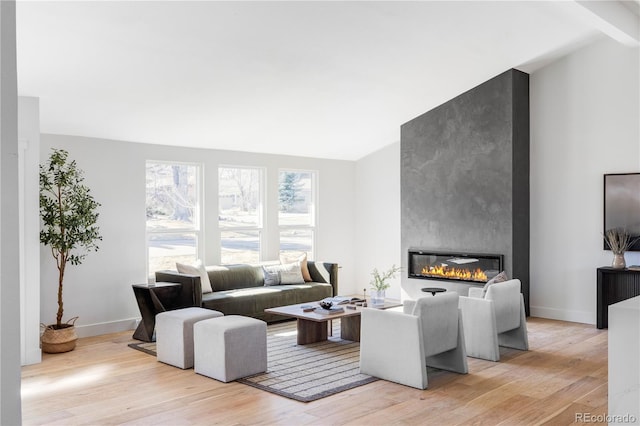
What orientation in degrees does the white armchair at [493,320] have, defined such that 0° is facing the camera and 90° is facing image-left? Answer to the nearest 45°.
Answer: approximately 135°

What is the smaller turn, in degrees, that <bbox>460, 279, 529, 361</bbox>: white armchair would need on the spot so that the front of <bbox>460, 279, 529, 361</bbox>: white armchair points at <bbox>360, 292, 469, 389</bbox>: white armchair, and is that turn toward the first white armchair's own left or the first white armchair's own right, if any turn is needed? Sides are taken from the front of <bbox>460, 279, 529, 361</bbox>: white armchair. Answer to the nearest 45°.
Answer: approximately 90° to the first white armchair's own left

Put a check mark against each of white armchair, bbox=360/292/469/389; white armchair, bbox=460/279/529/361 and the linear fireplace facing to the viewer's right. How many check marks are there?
0

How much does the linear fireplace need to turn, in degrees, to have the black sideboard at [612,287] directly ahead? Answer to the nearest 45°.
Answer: approximately 135° to its left

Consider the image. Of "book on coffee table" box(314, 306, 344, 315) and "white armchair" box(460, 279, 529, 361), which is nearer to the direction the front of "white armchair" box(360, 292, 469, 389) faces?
the book on coffee table

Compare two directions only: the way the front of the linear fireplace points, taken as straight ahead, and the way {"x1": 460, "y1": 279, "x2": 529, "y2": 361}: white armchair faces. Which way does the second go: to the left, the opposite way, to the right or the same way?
to the right

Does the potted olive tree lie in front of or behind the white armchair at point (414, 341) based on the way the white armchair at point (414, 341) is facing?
in front

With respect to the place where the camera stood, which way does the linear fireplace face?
facing the viewer and to the left of the viewer

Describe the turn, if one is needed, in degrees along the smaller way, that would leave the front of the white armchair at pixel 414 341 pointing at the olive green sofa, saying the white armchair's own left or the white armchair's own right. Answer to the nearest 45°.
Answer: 0° — it already faces it

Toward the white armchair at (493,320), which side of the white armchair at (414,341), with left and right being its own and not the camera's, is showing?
right

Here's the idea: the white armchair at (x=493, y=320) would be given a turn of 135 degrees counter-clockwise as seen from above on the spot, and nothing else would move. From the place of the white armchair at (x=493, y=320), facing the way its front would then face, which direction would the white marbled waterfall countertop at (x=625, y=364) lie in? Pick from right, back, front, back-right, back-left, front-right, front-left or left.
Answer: front

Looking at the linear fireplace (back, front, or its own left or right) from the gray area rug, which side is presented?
front

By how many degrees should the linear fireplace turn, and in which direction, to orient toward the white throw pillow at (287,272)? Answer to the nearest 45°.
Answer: approximately 45° to its right

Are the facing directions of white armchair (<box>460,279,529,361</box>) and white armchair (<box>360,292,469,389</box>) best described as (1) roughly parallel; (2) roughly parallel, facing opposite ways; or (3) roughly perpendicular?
roughly parallel

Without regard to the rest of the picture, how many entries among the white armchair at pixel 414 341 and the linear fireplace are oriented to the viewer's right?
0

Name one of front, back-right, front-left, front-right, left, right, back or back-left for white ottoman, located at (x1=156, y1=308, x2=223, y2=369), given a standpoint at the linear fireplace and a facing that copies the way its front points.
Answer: front

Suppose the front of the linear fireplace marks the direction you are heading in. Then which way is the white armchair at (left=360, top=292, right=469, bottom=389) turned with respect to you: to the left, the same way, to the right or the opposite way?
to the right

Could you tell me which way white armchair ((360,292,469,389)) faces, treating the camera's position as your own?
facing away from the viewer and to the left of the viewer
